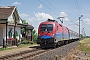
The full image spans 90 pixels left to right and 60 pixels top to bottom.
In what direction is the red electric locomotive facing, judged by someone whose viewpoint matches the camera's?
facing the viewer and to the left of the viewer
